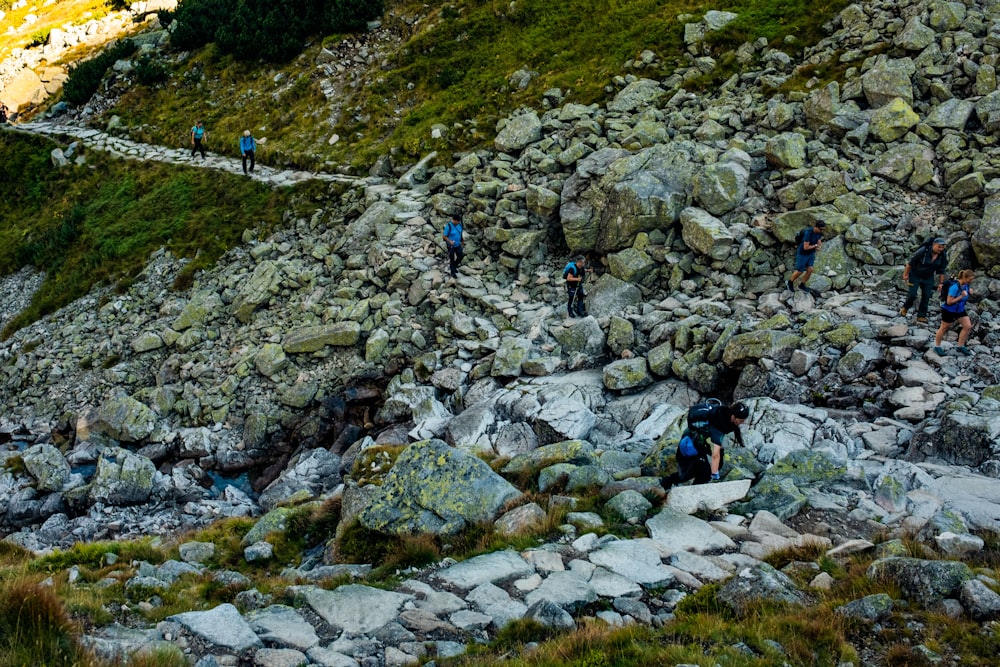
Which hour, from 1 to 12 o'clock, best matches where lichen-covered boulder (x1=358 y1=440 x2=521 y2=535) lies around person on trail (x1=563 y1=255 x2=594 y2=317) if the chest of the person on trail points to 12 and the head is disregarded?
The lichen-covered boulder is roughly at 2 o'clock from the person on trail.

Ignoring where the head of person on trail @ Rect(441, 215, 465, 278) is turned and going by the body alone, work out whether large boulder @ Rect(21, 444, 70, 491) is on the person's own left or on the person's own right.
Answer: on the person's own right

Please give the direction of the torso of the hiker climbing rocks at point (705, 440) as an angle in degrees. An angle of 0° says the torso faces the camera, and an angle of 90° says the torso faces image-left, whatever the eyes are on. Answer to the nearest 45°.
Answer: approximately 270°

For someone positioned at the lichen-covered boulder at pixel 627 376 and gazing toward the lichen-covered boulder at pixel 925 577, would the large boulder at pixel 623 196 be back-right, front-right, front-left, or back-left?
back-left
